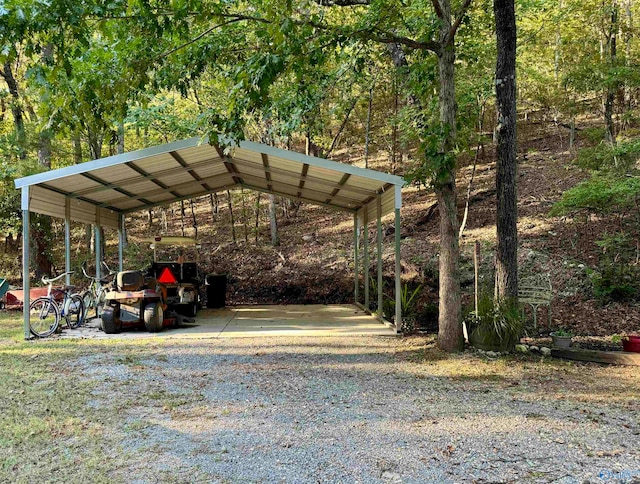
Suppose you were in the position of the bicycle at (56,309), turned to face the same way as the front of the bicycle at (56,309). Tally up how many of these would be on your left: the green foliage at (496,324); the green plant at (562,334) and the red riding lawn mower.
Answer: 3

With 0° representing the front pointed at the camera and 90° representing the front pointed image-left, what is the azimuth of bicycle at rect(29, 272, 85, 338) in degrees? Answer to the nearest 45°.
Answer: approximately 45°

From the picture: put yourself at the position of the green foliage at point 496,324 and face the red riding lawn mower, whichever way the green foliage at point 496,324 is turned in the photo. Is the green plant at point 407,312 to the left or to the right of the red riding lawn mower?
right

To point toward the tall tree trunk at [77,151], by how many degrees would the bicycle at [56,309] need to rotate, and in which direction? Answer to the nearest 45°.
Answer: approximately 135° to its right

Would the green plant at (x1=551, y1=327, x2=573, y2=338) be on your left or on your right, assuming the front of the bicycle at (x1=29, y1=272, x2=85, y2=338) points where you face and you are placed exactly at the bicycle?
on your left

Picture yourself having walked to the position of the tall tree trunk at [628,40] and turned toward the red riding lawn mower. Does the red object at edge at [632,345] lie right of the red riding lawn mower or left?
left

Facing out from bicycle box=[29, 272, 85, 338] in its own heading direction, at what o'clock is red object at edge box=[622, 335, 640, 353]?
The red object at edge is roughly at 9 o'clock from the bicycle.

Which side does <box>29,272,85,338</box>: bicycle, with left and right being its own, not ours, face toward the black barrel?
back

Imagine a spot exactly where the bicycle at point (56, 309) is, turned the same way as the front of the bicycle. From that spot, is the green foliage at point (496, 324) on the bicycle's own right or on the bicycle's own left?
on the bicycle's own left

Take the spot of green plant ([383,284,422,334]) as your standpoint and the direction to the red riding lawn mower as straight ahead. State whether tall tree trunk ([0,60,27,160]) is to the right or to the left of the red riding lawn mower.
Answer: right

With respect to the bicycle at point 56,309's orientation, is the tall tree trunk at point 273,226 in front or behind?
behind

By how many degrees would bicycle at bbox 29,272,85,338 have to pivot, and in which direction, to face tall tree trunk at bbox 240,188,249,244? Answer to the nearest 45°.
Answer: approximately 180°

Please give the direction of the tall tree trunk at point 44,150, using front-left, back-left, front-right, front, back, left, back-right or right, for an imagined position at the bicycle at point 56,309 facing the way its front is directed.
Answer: back-right

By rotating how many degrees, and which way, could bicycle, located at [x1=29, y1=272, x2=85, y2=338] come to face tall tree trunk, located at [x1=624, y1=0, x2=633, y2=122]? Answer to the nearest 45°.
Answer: approximately 135° to its left

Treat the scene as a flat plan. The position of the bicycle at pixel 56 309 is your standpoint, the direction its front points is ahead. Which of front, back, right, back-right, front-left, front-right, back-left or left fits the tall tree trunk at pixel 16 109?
back-right
